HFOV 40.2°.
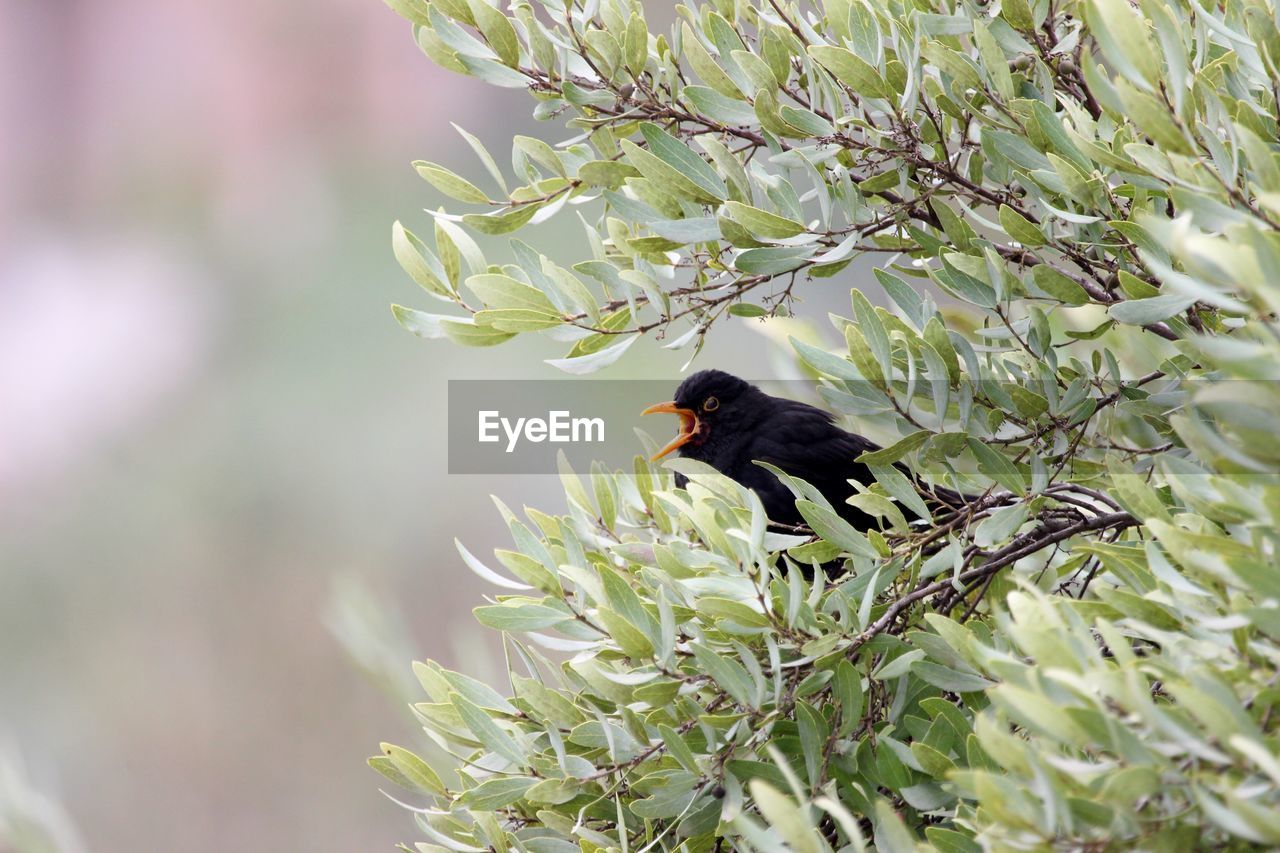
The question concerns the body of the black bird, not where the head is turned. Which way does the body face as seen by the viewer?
to the viewer's left
